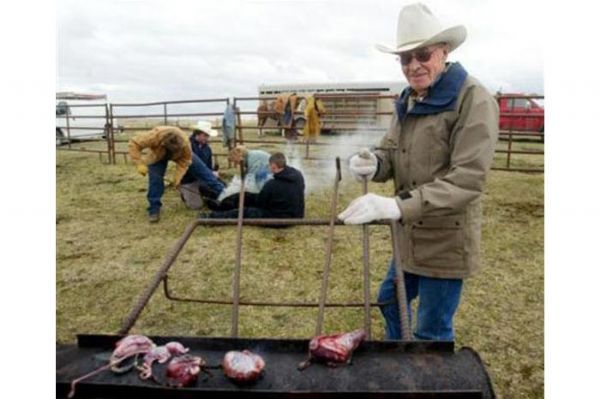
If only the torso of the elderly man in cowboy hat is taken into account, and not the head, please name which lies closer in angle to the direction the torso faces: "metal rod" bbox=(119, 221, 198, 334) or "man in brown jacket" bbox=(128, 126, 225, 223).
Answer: the metal rod

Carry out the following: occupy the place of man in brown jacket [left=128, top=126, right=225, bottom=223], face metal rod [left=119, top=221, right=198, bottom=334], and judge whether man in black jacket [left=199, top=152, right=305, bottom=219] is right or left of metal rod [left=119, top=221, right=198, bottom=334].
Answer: left

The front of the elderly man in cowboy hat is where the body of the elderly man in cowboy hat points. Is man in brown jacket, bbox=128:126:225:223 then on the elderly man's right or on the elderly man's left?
on the elderly man's right

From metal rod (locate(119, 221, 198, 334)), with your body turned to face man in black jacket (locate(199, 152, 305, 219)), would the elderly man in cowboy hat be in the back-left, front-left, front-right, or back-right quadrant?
front-right

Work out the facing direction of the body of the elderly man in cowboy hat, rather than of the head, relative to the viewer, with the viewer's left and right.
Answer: facing the viewer and to the left of the viewer

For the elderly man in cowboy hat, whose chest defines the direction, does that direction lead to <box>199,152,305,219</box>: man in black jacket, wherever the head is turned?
no

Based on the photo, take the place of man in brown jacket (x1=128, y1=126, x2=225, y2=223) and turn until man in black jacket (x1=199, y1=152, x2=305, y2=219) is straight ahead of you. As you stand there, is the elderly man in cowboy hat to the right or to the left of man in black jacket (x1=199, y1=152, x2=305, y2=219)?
right

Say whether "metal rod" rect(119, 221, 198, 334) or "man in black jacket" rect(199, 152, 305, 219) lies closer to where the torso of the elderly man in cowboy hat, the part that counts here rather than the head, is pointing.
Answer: the metal rod

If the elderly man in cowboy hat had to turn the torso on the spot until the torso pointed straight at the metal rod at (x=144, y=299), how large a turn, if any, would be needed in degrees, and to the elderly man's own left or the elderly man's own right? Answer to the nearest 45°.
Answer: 0° — they already face it
